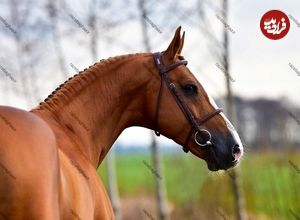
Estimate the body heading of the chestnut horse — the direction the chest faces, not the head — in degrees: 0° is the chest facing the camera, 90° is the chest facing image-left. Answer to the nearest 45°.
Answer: approximately 225°
